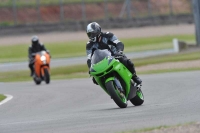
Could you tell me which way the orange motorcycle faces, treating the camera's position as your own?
facing the viewer and to the right of the viewer

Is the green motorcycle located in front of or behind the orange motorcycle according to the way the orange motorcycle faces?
in front

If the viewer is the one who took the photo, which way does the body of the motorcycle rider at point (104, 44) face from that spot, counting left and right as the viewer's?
facing the viewer and to the left of the viewer
